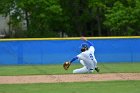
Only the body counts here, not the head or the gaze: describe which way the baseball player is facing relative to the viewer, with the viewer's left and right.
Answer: facing away from the viewer and to the left of the viewer

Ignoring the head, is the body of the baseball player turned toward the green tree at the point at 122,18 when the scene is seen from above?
no

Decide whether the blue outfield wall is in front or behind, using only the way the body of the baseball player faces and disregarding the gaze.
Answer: in front
